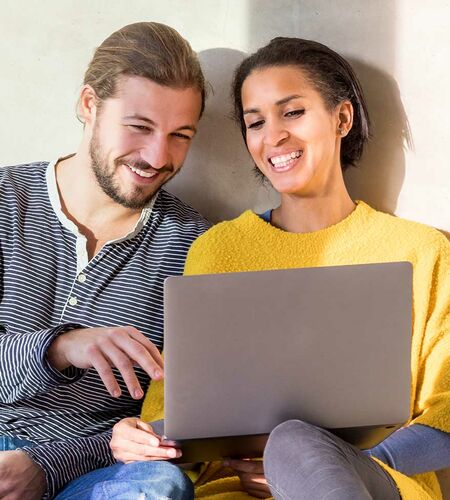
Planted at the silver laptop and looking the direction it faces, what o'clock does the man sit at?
The man is roughly at 11 o'clock from the silver laptop.

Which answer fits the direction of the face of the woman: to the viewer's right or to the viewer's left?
to the viewer's left

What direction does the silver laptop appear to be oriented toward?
away from the camera

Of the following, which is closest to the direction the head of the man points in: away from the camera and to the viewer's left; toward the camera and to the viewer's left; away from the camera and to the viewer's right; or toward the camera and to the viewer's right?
toward the camera and to the viewer's right
